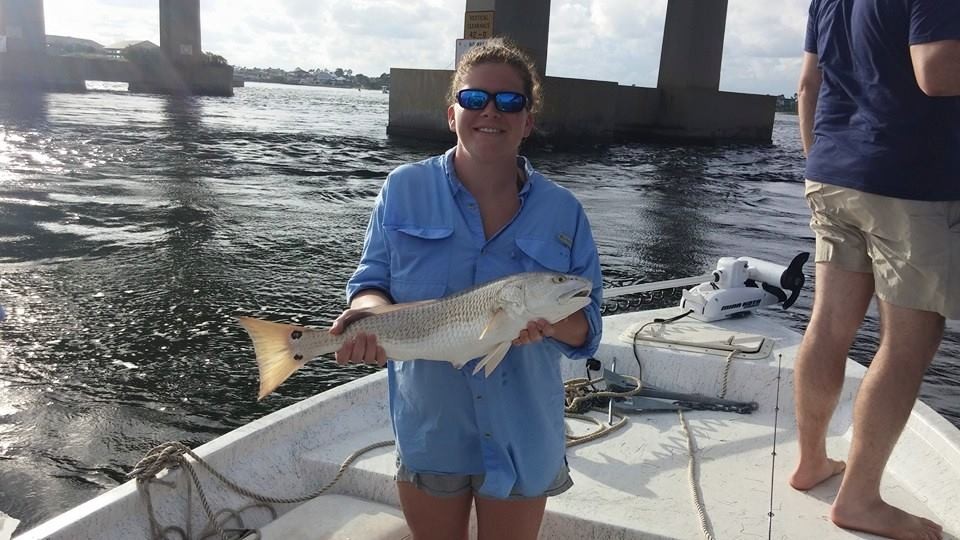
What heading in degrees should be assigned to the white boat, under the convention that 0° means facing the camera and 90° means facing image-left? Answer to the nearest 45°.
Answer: approximately 180°

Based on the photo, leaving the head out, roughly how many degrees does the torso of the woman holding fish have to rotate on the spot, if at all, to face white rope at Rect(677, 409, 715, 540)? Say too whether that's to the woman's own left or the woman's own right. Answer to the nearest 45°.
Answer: approximately 135° to the woman's own left

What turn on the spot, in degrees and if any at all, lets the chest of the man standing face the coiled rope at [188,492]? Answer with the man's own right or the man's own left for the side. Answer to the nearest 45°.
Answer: approximately 180°

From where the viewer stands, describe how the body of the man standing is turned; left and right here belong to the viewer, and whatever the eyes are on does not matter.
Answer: facing away from the viewer and to the right of the viewer

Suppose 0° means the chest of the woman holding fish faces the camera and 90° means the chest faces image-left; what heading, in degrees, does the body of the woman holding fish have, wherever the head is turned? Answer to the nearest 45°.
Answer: approximately 0°

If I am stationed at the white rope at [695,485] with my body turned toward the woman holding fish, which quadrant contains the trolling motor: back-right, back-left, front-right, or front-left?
back-right

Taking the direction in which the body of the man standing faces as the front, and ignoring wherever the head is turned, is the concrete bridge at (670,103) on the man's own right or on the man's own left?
on the man's own left

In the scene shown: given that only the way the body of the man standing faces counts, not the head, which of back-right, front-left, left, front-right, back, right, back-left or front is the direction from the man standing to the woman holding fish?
back
